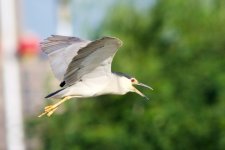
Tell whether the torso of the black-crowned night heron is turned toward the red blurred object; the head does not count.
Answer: no

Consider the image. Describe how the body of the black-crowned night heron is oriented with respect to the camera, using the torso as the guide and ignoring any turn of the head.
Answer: to the viewer's right
